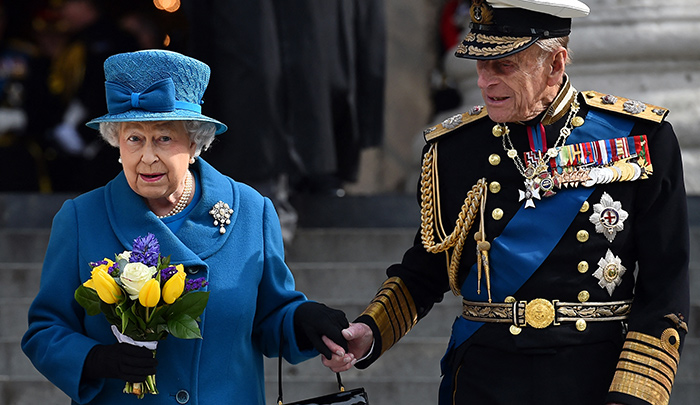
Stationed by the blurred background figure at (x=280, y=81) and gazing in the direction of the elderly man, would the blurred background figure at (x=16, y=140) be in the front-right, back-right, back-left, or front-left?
back-right

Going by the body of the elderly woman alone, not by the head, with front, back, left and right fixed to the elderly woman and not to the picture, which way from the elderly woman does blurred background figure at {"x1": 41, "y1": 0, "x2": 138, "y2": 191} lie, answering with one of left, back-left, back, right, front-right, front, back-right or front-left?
back

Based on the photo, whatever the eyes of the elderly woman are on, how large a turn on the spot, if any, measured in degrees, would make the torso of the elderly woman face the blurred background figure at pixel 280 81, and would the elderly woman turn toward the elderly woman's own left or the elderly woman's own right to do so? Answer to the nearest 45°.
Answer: approximately 180°

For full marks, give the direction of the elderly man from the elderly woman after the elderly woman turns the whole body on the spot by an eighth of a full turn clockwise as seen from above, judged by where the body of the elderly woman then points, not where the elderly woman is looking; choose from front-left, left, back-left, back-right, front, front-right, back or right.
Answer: back-left

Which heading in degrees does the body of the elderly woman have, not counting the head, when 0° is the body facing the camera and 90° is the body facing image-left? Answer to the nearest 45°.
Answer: approximately 0°

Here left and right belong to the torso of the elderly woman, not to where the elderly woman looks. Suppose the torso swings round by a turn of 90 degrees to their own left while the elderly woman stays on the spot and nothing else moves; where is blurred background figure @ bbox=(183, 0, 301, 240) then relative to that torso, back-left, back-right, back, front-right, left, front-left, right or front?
left
